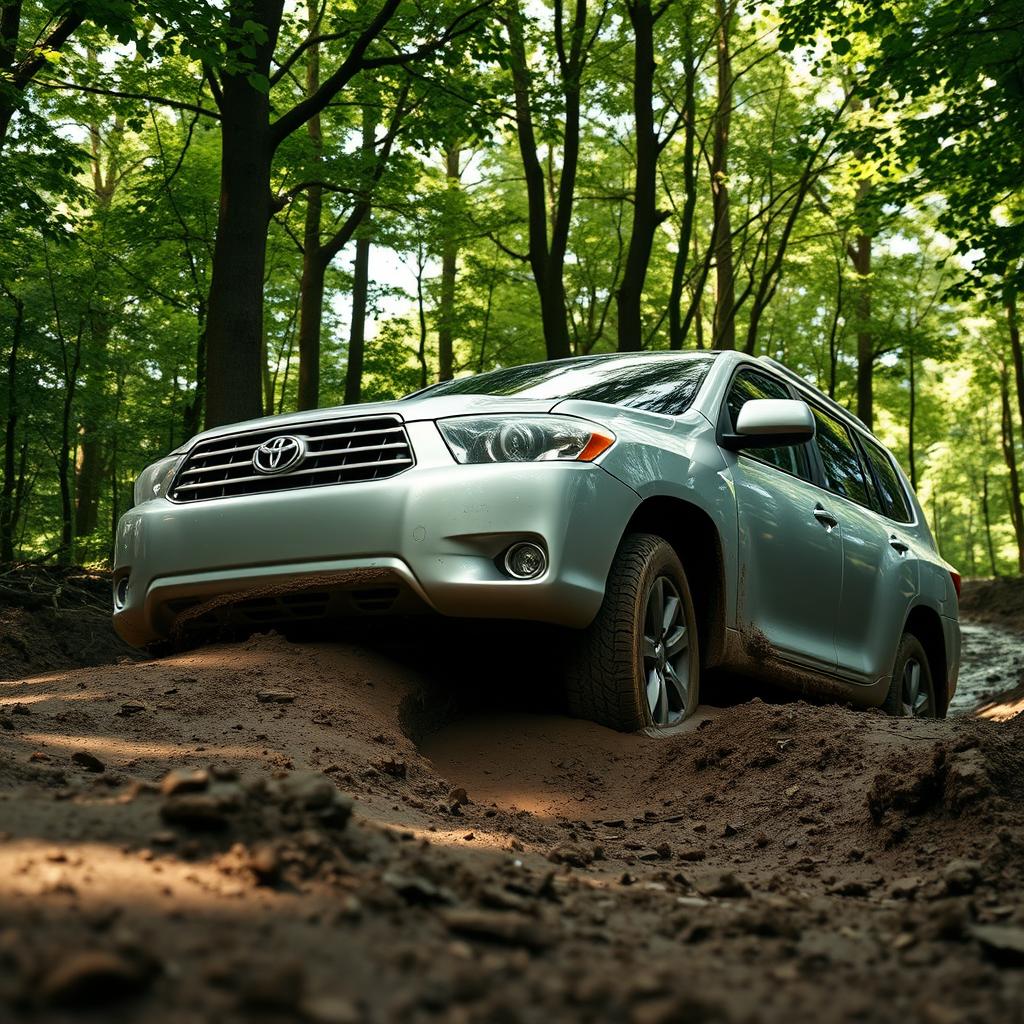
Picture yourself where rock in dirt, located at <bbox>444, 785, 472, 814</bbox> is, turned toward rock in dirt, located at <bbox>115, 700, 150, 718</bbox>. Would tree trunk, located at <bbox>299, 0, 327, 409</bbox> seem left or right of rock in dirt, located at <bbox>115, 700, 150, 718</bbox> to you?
right

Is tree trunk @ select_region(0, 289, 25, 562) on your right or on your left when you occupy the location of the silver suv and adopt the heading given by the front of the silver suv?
on your right

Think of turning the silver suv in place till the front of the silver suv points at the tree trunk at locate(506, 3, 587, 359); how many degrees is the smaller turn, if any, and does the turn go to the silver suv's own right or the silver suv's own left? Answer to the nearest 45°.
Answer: approximately 135° to the silver suv's own right

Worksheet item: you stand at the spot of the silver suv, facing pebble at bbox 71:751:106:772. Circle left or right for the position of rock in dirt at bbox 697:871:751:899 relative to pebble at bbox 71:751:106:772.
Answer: left

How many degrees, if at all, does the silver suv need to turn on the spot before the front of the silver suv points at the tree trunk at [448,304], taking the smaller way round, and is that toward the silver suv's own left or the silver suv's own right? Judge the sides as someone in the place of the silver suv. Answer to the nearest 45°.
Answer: approximately 135° to the silver suv's own right

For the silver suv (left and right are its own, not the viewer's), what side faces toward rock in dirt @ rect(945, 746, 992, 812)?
left

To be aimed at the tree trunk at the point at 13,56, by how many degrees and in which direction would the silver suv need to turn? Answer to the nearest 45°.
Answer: approximately 90° to its right

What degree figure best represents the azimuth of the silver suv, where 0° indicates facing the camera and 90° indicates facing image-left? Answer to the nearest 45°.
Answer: approximately 45°

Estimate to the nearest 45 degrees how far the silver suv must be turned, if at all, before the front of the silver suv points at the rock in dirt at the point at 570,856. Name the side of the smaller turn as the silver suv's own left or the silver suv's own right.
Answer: approximately 45° to the silver suv's own left

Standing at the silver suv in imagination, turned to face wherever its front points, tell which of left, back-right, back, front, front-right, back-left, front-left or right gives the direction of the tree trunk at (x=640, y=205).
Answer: back-right

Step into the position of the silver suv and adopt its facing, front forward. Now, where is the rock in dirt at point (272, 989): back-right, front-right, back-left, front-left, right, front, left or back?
front-left

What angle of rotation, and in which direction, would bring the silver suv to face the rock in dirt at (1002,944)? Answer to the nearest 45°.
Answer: approximately 45° to its left

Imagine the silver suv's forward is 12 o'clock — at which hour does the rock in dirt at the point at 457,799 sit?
The rock in dirt is roughly at 11 o'clock from the silver suv.

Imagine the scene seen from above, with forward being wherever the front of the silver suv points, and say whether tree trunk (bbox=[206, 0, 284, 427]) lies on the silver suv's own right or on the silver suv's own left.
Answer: on the silver suv's own right

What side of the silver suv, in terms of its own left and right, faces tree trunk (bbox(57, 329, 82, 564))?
right
